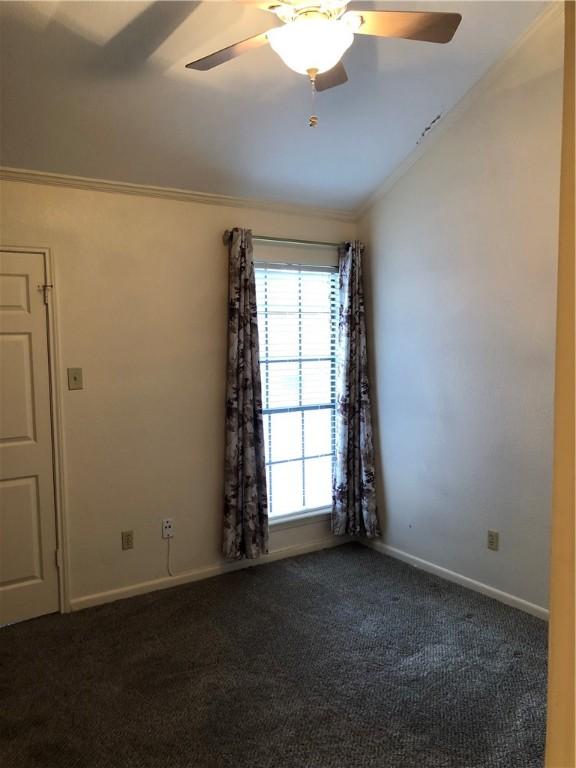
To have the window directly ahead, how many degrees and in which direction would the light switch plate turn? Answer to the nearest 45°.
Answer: approximately 90° to its left

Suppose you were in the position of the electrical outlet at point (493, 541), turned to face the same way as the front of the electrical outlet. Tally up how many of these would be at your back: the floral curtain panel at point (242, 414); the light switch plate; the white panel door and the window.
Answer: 0

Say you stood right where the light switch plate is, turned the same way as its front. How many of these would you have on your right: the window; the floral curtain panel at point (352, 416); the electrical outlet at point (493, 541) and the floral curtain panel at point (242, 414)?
0

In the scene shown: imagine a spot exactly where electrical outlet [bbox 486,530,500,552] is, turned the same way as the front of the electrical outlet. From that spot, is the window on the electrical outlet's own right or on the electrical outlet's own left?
on the electrical outlet's own right

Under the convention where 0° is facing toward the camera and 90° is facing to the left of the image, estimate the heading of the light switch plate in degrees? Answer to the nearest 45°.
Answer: approximately 0°

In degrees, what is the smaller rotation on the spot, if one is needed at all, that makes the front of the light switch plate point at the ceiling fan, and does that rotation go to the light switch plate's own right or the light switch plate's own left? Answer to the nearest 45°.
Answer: approximately 45° to the light switch plate's own left

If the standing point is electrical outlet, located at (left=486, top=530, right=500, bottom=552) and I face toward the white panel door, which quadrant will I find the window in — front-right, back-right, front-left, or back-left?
front-right

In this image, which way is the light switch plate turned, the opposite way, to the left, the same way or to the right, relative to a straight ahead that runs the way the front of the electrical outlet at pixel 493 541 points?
to the left

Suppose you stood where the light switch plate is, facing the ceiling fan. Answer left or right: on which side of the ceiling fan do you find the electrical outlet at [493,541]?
left

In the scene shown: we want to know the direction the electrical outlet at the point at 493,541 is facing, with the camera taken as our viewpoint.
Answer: facing the viewer and to the left of the viewer

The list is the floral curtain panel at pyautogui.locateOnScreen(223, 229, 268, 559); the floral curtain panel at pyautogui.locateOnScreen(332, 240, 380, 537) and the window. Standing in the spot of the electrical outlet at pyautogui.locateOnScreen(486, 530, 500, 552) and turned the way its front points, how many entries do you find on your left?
0

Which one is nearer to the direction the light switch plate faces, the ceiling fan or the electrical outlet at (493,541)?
the ceiling fan

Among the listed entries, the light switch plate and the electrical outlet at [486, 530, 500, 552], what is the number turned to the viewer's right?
0

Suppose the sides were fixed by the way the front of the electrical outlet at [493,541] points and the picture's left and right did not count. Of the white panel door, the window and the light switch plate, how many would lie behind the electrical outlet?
0
